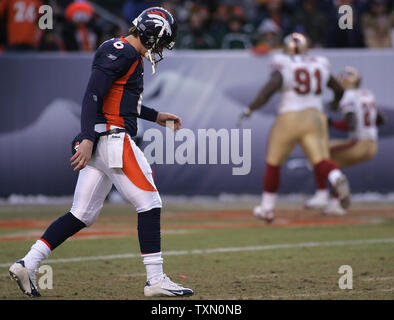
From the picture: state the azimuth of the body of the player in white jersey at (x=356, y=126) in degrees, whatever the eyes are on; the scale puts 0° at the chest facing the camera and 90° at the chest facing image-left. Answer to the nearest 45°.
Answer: approximately 135°

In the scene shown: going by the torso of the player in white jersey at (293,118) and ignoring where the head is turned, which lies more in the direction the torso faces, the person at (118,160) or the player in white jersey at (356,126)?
the player in white jersey

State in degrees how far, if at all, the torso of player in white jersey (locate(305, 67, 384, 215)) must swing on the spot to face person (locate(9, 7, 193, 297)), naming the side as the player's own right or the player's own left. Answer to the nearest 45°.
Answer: approximately 135° to the player's own left

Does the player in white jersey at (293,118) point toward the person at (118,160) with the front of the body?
no

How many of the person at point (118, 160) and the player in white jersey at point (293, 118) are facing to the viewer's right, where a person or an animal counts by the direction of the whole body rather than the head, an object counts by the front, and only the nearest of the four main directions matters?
1

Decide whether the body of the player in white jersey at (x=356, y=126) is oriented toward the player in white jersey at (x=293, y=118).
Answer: no

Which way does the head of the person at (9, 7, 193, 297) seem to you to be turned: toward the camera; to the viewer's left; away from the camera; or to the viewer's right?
to the viewer's right

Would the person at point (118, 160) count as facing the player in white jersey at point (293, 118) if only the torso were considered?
no

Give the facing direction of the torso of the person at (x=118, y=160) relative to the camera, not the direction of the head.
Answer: to the viewer's right
